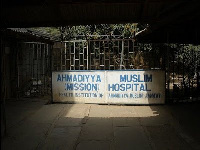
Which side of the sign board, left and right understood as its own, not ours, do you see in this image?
front
